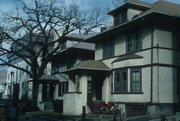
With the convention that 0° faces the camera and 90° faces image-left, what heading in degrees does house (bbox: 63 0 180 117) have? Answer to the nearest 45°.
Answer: approximately 45°

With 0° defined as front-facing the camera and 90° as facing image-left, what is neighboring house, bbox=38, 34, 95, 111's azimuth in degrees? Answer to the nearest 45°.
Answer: approximately 45°

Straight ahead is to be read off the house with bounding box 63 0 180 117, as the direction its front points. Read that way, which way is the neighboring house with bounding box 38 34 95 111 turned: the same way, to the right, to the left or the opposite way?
the same way

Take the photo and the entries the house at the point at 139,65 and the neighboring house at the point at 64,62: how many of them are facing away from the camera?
0

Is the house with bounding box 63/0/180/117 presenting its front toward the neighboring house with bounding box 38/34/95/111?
no

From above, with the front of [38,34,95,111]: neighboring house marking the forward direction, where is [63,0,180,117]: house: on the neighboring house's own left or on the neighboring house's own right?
on the neighboring house's own left
